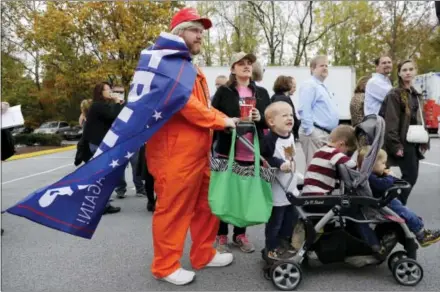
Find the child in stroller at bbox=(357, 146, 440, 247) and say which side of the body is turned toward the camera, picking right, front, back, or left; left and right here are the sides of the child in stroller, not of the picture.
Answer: right

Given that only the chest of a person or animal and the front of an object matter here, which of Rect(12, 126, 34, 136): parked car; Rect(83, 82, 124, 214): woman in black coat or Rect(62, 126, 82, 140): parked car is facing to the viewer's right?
the woman in black coat

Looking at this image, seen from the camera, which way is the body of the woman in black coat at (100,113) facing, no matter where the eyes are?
to the viewer's right

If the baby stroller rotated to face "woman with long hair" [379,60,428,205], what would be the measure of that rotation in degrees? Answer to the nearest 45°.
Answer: approximately 90° to its left

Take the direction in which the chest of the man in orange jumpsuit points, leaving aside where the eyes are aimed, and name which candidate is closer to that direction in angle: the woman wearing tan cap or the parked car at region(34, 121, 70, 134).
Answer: the woman wearing tan cap

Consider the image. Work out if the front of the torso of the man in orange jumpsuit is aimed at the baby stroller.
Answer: yes

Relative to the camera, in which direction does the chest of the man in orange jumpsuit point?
to the viewer's right
